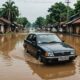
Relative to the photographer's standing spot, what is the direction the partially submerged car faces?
facing the viewer and to the right of the viewer
